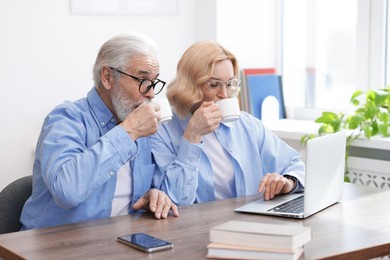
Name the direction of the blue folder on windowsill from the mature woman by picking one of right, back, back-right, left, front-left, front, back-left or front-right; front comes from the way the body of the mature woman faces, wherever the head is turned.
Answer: back-left

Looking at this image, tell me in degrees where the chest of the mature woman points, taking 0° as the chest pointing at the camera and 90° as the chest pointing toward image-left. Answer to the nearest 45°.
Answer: approximately 315°

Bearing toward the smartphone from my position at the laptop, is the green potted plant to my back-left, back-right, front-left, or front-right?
back-right

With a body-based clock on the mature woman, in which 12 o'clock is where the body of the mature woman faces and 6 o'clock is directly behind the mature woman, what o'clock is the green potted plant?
The green potted plant is roughly at 9 o'clock from the mature woman.

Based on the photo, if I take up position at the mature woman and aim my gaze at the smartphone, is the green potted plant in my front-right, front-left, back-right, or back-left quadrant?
back-left

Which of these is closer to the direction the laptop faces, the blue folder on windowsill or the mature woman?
the mature woman

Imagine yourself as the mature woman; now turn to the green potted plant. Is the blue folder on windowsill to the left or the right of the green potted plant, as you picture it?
left

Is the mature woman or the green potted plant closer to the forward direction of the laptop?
the mature woman

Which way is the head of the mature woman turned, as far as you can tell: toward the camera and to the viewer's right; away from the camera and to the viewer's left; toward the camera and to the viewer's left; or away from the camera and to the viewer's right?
toward the camera and to the viewer's right

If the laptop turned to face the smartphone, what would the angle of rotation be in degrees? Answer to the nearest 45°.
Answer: approximately 90° to its left

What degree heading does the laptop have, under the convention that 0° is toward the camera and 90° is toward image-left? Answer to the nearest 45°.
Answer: approximately 135°

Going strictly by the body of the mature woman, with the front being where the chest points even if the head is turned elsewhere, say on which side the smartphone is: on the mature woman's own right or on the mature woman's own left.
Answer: on the mature woman's own right
